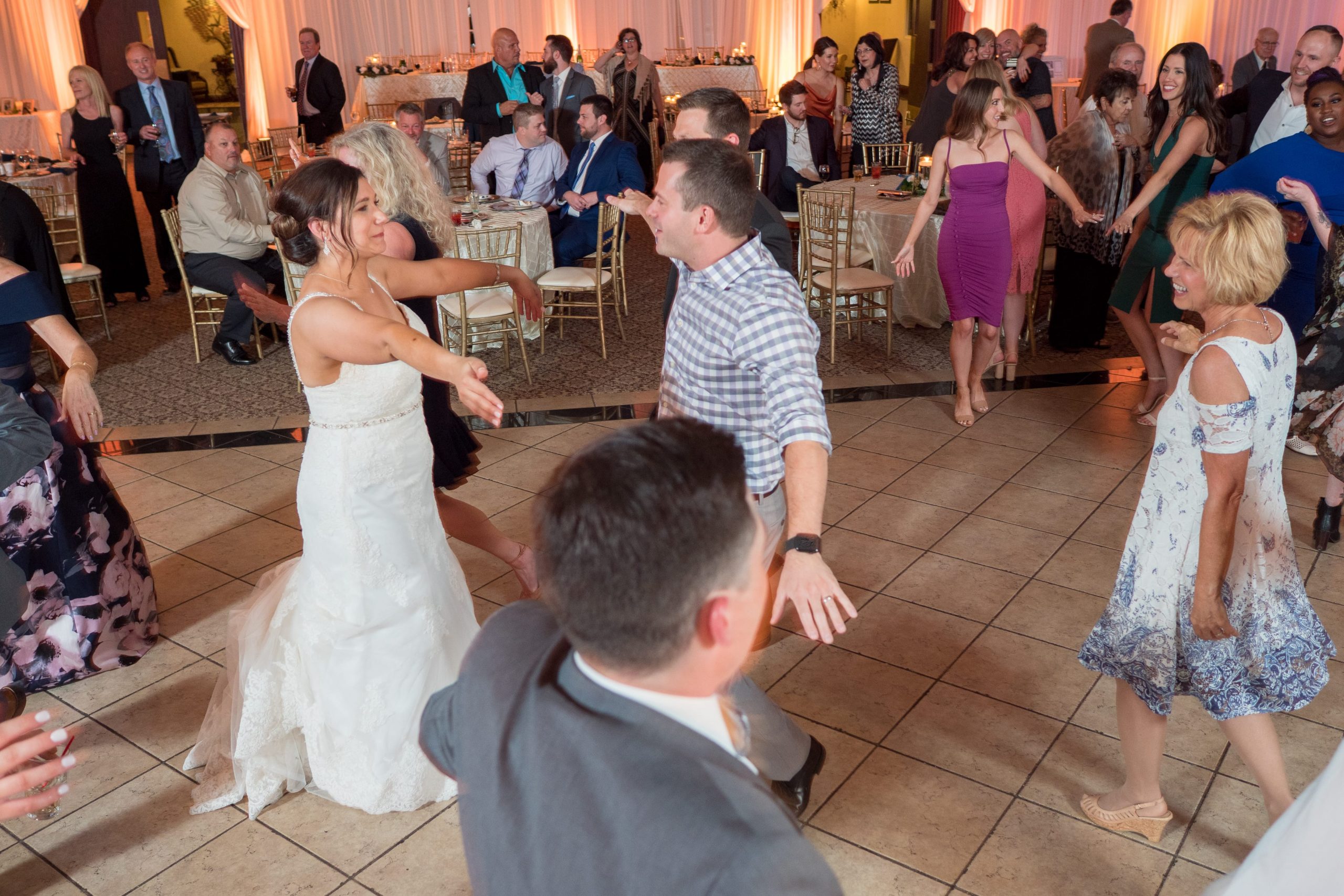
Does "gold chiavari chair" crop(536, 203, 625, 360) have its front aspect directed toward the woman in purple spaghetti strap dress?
no

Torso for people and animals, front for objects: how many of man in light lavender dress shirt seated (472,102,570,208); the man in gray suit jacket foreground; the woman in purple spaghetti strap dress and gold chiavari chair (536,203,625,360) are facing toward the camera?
2

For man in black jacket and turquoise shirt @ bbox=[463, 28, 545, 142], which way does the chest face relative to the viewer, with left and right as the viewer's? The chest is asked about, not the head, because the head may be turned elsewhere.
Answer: facing the viewer and to the right of the viewer

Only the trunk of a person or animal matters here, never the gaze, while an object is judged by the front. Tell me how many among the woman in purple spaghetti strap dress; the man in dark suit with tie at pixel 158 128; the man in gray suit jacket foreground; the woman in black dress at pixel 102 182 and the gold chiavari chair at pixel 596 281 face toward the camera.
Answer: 3

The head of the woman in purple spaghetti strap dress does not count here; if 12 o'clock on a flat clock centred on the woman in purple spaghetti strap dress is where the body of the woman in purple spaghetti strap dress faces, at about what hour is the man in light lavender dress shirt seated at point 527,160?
The man in light lavender dress shirt seated is roughly at 4 o'clock from the woman in purple spaghetti strap dress.

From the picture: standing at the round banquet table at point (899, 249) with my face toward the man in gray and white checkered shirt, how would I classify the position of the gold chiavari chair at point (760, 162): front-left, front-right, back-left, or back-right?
back-right

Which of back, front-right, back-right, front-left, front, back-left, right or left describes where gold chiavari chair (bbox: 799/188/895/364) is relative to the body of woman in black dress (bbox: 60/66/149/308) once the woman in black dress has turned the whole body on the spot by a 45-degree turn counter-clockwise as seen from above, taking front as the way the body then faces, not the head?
front

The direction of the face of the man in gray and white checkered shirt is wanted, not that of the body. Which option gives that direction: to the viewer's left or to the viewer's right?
to the viewer's left

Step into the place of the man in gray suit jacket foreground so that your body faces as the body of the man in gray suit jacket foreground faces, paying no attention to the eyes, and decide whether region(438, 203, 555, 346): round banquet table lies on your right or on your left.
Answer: on your left

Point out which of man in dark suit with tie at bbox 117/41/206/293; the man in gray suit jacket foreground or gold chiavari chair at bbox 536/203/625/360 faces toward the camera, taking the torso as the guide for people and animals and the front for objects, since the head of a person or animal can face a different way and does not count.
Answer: the man in dark suit with tie

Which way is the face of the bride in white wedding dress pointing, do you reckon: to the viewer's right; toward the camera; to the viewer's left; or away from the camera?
to the viewer's right

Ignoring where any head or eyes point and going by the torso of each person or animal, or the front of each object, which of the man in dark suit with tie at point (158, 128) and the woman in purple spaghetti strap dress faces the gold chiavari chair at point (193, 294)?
the man in dark suit with tie

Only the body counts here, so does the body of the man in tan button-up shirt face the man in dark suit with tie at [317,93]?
no

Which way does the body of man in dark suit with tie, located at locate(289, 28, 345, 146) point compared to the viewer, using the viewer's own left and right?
facing the viewer and to the left of the viewer

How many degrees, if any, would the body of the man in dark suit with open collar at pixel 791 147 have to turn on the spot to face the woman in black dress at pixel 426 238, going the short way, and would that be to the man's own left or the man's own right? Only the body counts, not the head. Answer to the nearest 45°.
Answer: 0° — they already face them

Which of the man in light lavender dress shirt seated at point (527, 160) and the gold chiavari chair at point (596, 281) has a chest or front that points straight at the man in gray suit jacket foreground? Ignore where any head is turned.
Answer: the man in light lavender dress shirt seated

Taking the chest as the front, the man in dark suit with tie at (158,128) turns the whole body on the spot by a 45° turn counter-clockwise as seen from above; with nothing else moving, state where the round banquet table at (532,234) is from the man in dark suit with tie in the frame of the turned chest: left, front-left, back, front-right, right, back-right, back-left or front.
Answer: front
